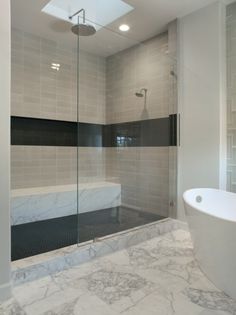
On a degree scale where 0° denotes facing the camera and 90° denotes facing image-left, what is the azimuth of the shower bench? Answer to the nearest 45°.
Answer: approximately 315°

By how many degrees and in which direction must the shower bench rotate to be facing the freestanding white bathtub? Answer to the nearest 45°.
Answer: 0° — it already faces it
